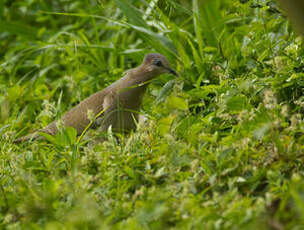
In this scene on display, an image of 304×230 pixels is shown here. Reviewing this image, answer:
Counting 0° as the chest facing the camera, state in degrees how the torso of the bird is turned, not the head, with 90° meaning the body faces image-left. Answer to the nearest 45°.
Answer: approximately 270°
